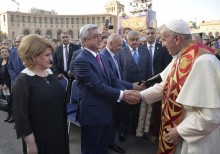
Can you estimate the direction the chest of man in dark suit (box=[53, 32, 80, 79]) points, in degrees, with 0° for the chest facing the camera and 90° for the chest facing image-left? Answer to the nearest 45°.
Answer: approximately 0°

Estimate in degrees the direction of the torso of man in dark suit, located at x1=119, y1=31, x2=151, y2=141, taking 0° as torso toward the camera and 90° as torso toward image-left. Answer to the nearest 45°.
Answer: approximately 0°

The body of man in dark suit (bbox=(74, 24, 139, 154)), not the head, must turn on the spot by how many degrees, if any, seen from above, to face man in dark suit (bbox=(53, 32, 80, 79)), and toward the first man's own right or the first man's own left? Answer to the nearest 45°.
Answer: approximately 135° to the first man's own left

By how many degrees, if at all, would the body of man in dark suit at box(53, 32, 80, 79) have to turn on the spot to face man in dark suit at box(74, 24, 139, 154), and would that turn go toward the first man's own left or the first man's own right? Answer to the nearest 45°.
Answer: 0° — they already face them

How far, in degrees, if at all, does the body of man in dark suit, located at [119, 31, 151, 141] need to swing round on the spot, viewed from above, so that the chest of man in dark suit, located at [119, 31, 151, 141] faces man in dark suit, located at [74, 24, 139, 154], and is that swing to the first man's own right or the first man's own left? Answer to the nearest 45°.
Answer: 0° — they already face them

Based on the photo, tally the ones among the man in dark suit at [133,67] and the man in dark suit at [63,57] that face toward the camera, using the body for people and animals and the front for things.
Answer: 2

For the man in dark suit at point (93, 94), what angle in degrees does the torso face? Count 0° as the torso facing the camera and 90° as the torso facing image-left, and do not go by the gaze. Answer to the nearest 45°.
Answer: approximately 315°
